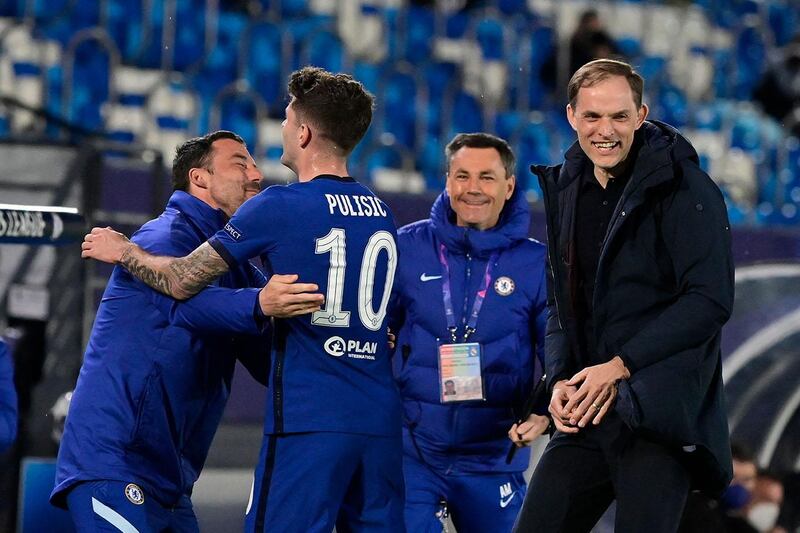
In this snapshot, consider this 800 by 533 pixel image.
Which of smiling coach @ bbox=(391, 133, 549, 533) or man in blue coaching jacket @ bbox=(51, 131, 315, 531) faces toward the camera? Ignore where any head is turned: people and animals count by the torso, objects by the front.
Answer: the smiling coach

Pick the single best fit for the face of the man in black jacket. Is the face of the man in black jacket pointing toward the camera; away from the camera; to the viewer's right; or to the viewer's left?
toward the camera

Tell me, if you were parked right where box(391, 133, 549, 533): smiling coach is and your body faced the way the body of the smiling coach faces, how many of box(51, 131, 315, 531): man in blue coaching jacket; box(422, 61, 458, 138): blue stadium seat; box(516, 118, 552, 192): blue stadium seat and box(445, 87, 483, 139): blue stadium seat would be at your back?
3

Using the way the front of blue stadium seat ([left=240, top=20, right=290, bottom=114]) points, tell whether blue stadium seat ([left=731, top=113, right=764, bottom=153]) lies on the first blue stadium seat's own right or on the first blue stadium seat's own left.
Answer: on the first blue stadium seat's own left

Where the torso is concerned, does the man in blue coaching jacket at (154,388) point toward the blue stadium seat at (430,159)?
no

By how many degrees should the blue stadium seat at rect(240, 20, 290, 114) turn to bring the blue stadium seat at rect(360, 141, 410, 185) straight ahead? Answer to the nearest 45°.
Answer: approximately 45° to its left

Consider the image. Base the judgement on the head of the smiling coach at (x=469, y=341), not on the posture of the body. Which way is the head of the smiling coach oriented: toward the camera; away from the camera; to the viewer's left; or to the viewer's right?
toward the camera

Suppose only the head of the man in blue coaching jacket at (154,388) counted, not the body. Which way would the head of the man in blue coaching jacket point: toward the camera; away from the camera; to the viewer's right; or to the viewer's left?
to the viewer's right

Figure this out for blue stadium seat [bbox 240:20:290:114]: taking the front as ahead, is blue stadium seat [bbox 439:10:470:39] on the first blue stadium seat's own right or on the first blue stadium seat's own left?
on the first blue stadium seat's own left

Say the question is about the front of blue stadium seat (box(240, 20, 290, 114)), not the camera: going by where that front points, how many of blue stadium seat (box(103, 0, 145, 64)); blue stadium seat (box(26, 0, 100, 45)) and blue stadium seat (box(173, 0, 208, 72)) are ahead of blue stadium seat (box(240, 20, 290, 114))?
0

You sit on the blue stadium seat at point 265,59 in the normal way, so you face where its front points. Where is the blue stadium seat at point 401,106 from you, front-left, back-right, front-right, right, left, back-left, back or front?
front-left

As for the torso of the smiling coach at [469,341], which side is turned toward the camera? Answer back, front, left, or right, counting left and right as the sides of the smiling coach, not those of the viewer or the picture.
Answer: front

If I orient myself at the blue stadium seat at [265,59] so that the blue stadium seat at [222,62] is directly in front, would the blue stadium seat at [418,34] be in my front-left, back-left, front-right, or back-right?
back-right

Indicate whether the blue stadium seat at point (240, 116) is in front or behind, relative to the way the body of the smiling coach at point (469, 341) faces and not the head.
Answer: behind

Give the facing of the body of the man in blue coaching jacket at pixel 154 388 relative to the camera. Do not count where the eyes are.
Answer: to the viewer's right

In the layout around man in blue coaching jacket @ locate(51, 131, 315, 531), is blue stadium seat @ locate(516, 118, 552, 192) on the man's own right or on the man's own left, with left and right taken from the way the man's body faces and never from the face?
on the man's own left

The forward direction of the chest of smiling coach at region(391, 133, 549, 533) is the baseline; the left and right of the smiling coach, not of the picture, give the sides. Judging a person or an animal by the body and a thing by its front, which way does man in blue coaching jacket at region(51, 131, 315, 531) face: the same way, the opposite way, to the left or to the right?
to the left

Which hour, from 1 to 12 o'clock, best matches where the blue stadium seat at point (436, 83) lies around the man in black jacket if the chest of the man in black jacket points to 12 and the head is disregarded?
The blue stadium seat is roughly at 4 o'clock from the man in black jacket.

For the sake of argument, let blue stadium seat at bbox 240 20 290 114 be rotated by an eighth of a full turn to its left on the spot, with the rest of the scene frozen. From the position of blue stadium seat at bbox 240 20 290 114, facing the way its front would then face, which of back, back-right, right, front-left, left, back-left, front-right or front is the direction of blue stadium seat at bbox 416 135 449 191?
front
